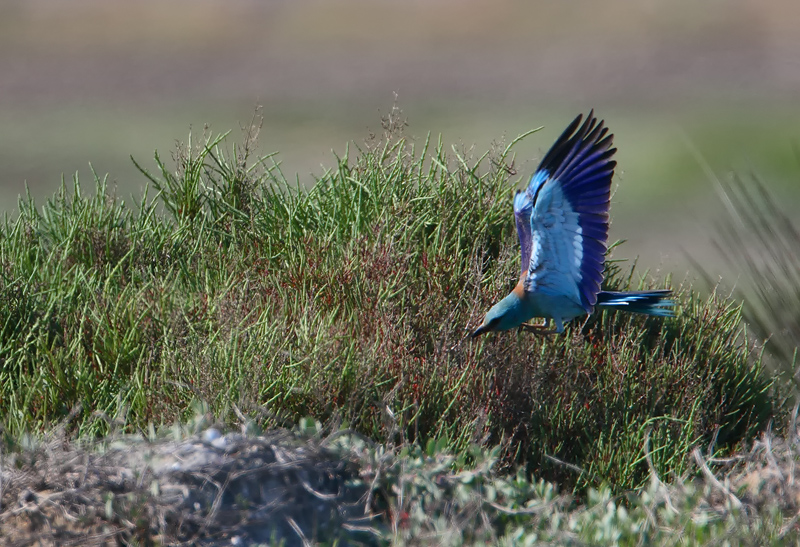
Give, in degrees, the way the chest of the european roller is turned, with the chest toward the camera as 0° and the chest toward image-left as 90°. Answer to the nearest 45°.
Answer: approximately 90°
